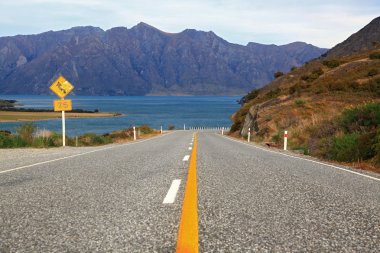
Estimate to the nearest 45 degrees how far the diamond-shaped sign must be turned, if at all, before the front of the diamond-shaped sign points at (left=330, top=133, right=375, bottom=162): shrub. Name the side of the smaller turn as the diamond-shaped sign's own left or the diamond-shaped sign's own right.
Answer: approximately 45° to the diamond-shaped sign's own left

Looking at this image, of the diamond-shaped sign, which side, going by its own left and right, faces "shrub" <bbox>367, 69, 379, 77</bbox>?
left

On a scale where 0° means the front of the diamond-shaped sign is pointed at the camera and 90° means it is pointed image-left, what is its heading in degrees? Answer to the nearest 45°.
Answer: approximately 0°

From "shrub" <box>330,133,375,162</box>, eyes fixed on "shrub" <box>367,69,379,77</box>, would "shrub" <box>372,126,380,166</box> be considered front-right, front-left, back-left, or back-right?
back-right

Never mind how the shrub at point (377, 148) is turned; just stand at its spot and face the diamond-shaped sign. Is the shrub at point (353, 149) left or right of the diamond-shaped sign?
right

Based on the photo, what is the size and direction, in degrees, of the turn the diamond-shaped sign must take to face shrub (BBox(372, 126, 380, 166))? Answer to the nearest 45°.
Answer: approximately 45° to its left

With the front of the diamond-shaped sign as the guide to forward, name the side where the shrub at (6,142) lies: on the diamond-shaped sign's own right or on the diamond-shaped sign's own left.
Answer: on the diamond-shaped sign's own right
